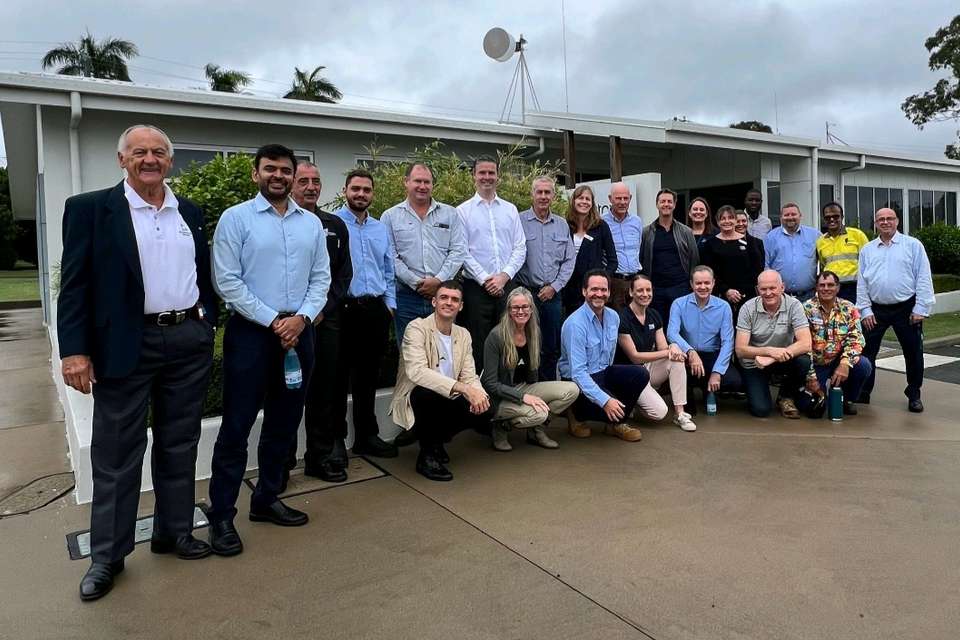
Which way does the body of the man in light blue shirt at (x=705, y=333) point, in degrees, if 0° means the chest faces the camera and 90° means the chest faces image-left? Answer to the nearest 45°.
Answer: approximately 0°

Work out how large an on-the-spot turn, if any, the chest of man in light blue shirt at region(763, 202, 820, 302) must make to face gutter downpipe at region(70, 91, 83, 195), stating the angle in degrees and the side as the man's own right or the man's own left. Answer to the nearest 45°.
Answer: approximately 90° to the man's own right

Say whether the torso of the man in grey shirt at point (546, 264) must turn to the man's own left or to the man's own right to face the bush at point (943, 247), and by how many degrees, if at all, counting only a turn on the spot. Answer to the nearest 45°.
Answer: approximately 135° to the man's own left

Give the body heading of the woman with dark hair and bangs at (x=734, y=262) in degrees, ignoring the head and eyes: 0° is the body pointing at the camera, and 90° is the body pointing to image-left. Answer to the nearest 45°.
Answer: approximately 0°

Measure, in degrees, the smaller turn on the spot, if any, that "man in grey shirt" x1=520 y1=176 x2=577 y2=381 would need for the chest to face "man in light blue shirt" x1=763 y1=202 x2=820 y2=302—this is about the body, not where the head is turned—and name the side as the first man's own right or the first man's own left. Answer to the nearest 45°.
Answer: approximately 135° to the first man's own left

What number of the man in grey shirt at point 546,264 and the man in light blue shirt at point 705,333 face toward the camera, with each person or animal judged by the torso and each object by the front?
2
